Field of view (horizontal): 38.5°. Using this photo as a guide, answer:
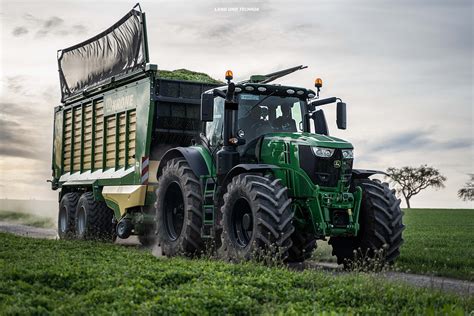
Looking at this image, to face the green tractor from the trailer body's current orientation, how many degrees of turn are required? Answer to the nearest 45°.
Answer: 0° — it already faces it

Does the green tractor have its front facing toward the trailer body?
no

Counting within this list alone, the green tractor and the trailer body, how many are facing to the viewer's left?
0

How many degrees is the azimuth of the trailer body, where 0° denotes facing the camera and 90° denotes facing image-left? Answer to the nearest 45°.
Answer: approximately 315°

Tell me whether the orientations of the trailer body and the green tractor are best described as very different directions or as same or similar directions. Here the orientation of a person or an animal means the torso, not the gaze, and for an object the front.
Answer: same or similar directions
